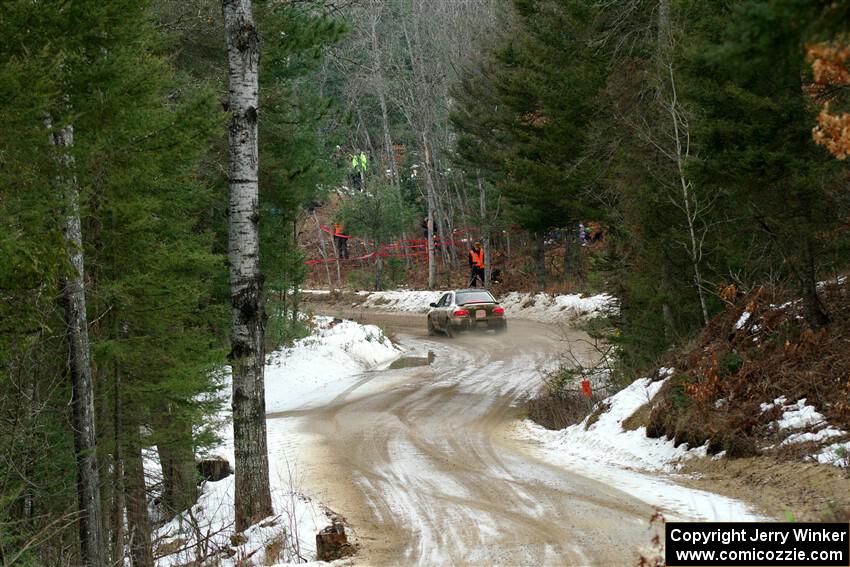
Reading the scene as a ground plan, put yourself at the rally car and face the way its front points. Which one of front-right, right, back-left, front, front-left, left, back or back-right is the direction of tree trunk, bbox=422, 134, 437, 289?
front-right

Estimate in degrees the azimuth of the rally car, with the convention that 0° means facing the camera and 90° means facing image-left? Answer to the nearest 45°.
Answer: approximately 135°

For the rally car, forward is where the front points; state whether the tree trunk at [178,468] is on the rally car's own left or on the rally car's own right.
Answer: on the rally car's own left

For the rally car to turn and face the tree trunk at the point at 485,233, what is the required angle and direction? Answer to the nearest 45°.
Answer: approximately 45° to its right

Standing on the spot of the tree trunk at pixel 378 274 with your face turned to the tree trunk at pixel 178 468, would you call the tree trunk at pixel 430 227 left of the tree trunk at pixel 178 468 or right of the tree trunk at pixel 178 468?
left
